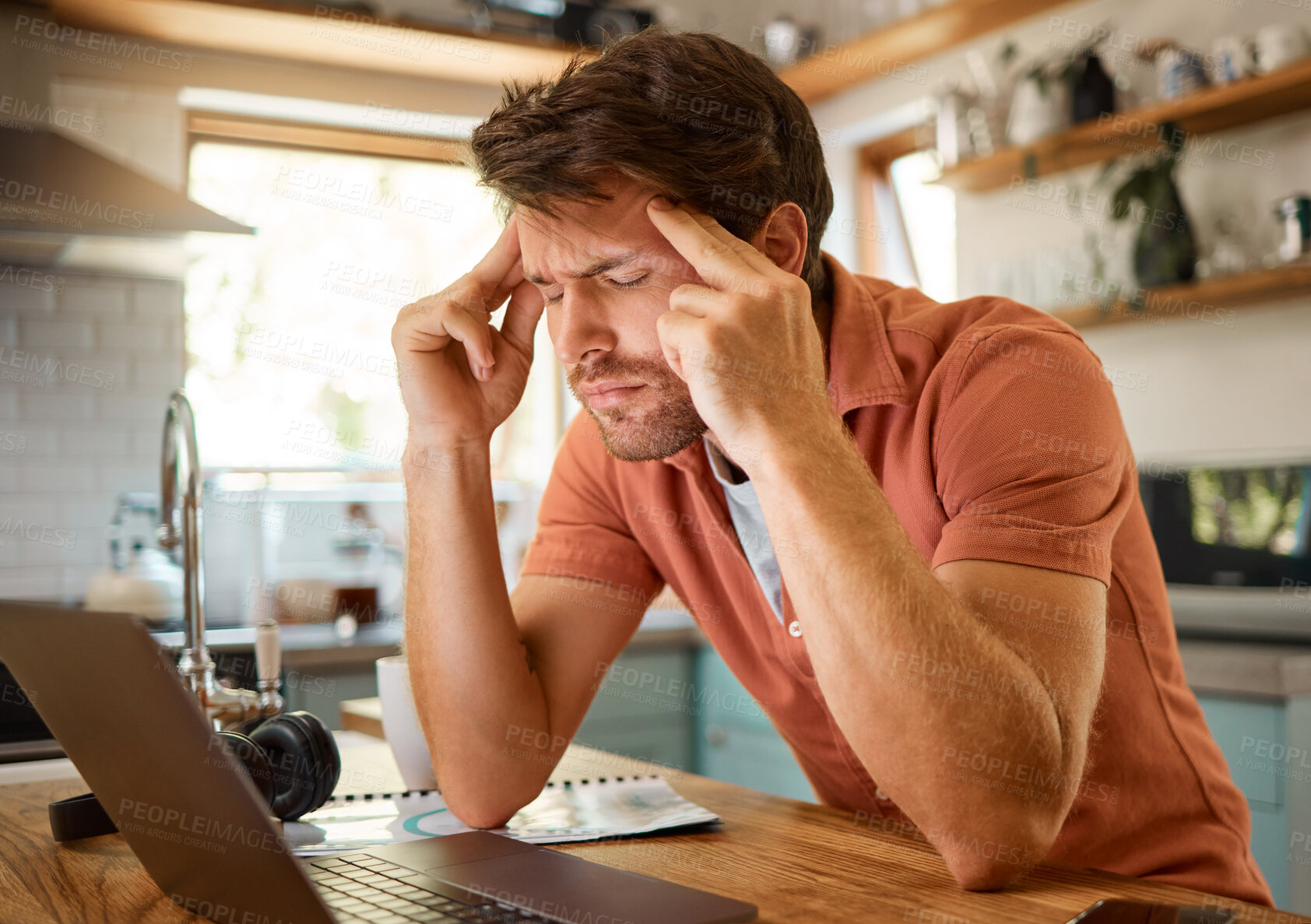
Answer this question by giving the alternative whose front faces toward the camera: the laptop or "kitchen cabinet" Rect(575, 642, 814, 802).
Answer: the kitchen cabinet

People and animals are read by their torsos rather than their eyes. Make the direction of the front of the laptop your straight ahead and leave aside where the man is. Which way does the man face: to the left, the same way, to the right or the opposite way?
the opposite way

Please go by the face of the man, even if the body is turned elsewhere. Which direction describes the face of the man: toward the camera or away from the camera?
toward the camera

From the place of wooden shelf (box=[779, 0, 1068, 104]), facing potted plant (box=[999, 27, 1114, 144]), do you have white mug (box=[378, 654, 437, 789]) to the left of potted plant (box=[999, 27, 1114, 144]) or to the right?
right

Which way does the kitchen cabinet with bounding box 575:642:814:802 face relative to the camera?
toward the camera

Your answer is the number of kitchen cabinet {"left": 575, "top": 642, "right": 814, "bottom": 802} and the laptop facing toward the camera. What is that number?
1

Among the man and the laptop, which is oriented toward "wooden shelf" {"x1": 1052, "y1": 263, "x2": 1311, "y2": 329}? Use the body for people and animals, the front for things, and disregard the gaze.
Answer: the laptop

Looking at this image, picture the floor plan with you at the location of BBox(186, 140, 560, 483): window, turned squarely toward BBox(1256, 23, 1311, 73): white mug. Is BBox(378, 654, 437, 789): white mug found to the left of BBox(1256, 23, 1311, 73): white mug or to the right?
right

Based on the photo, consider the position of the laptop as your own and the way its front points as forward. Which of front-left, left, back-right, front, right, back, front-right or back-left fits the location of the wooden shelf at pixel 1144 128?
front

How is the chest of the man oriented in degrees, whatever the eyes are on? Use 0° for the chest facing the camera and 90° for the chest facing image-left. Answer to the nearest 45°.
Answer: approximately 45°

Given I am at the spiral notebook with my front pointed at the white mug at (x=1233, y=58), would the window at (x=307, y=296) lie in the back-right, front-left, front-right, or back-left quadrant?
front-left

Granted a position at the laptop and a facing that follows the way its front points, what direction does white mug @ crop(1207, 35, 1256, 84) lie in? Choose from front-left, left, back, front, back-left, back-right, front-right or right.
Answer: front

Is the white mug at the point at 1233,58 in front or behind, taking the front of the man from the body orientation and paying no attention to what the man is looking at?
behind
